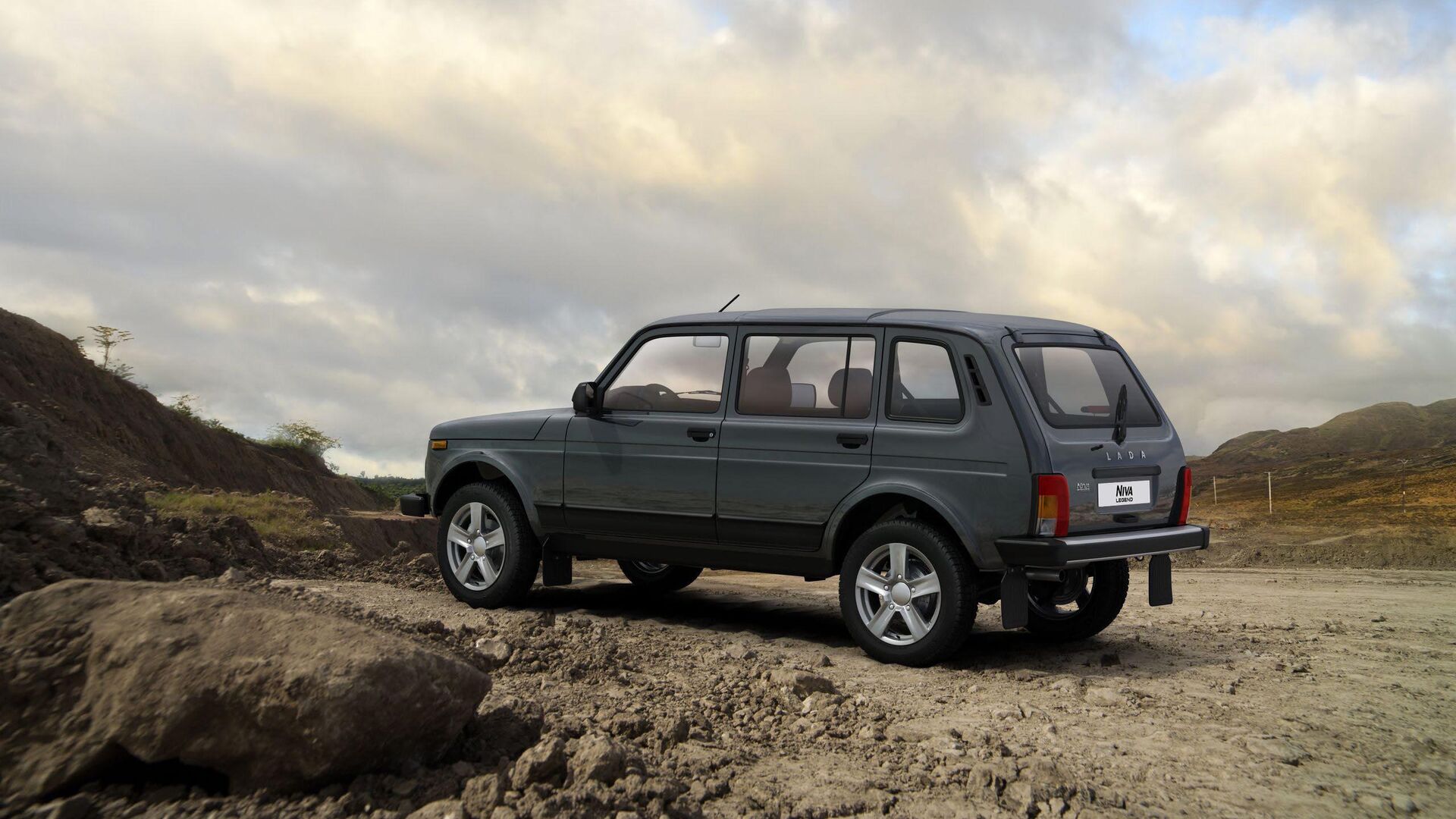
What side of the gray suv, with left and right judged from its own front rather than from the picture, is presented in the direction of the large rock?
left

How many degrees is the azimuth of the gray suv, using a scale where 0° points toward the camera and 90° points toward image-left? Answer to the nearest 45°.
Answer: approximately 135°
